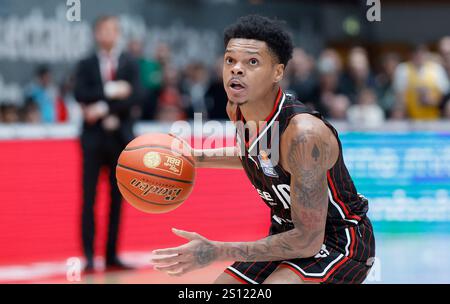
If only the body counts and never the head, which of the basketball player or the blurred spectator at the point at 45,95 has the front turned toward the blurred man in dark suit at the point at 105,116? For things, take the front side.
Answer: the blurred spectator at the point at 45,95

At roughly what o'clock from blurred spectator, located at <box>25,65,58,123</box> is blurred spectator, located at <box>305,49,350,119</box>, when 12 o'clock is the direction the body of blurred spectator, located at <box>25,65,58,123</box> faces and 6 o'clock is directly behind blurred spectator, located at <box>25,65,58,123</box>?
blurred spectator, located at <box>305,49,350,119</box> is roughly at 10 o'clock from blurred spectator, located at <box>25,65,58,123</box>.

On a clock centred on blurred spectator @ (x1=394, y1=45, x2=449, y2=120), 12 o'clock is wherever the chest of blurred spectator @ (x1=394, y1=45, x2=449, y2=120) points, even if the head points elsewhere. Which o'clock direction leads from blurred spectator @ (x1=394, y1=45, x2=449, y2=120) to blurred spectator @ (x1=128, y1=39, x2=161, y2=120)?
blurred spectator @ (x1=128, y1=39, x2=161, y2=120) is roughly at 3 o'clock from blurred spectator @ (x1=394, y1=45, x2=449, y2=120).

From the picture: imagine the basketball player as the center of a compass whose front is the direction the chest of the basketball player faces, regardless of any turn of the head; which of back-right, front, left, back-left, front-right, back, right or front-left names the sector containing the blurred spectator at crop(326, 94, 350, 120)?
back-right

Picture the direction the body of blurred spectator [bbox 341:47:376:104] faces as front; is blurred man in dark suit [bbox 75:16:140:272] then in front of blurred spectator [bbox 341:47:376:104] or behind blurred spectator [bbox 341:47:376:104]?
in front

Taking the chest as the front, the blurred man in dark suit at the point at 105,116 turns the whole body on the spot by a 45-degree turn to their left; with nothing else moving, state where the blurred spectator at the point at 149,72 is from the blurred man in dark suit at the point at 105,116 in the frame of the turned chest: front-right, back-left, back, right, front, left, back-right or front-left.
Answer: back-left

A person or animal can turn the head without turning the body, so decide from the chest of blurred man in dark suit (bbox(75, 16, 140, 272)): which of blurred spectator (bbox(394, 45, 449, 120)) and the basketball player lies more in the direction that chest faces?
the basketball player

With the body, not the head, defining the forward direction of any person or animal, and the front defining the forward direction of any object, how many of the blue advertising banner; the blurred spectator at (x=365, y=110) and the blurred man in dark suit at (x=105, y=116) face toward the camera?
3

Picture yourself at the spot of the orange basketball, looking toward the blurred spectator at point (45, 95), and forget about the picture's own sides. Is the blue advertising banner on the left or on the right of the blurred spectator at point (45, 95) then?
right

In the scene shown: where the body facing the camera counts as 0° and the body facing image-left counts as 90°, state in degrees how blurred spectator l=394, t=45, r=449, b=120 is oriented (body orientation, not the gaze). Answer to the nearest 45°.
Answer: approximately 0°
